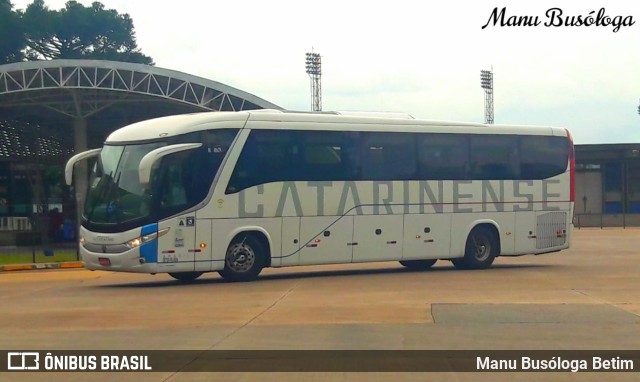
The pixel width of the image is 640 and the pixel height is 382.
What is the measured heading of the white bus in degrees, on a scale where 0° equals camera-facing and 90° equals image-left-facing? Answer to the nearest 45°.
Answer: approximately 45°
